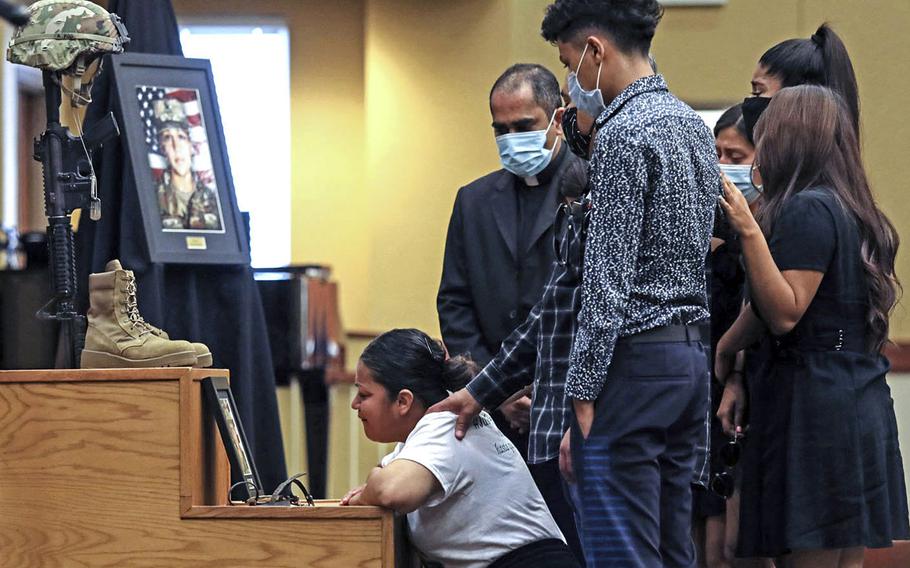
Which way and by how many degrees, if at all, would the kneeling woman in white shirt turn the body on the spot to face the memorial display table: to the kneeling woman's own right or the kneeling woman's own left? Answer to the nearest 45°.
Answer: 0° — they already face it

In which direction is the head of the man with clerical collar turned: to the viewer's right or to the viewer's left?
to the viewer's left

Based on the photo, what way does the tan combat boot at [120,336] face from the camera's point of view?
to the viewer's right

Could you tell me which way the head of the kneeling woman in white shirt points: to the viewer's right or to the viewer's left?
to the viewer's left

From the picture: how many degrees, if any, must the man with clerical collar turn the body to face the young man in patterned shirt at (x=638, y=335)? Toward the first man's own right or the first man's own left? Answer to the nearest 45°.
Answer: approximately 45° to the first man's own left

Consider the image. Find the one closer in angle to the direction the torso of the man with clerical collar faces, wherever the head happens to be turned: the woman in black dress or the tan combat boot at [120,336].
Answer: the tan combat boot

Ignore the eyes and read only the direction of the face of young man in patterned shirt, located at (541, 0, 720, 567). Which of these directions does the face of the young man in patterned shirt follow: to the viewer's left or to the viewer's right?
to the viewer's left

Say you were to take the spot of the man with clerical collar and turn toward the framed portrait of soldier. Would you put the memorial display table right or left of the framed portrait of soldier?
left

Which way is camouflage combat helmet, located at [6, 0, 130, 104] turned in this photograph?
to the viewer's right

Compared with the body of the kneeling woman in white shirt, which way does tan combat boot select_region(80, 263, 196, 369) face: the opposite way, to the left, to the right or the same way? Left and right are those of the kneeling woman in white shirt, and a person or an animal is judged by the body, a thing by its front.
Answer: the opposite way

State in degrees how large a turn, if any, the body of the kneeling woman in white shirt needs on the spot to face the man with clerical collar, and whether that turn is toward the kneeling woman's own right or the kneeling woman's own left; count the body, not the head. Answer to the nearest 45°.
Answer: approximately 90° to the kneeling woman's own right

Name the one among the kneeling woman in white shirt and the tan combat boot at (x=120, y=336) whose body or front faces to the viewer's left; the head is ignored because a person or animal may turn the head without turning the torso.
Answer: the kneeling woman in white shirt

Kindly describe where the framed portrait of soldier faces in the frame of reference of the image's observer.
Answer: facing the viewer and to the right of the viewer

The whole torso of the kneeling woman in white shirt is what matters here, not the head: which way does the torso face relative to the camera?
to the viewer's left

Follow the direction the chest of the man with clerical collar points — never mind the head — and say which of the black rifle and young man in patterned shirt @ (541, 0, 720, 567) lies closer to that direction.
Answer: the black rifle
